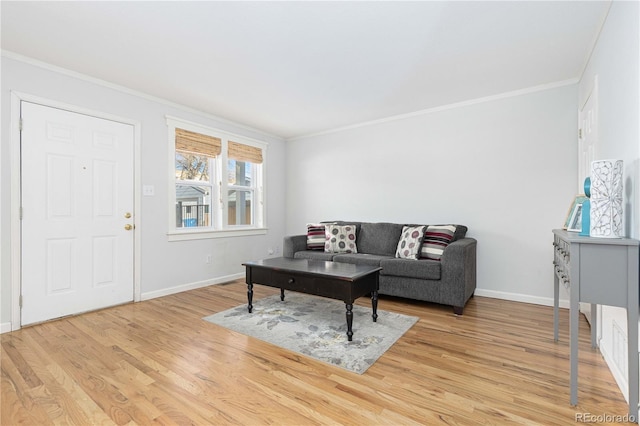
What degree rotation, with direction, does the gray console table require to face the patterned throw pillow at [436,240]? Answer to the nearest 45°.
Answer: approximately 45° to its right

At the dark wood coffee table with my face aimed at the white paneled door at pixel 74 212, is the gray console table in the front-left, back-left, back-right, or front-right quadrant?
back-left

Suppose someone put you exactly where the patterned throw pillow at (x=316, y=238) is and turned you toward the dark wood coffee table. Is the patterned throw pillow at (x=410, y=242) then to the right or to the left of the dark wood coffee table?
left

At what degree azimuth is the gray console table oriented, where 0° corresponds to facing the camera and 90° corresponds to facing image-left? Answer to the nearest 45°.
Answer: approximately 90°

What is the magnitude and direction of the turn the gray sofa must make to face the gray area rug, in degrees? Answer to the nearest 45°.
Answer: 0° — it already faces it

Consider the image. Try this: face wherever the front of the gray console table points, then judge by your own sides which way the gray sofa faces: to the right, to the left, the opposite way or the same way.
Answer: to the left
